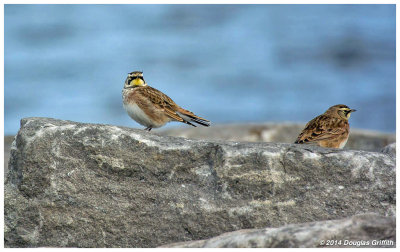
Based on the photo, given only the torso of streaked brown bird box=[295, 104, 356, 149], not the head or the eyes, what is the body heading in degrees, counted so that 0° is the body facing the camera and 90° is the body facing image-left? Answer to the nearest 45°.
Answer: approximately 270°

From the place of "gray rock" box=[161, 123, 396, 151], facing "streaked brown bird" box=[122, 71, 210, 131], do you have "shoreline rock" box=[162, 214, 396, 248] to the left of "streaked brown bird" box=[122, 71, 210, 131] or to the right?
left

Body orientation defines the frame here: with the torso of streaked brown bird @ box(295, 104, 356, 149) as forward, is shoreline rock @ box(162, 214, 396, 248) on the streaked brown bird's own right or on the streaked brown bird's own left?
on the streaked brown bird's own right

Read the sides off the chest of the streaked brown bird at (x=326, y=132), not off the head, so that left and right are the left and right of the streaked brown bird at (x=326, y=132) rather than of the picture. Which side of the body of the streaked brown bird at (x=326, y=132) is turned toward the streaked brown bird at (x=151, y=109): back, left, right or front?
back
